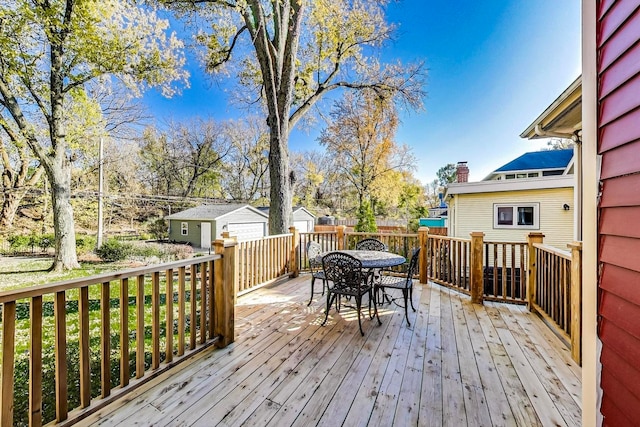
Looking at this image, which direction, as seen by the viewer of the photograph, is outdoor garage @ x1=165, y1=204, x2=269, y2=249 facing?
facing the viewer and to the right of the viewer

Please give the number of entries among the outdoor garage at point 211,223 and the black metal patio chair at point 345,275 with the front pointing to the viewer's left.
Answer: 0

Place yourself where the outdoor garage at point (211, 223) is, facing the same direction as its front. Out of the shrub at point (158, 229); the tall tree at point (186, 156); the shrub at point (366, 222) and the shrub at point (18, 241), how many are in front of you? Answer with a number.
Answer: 1

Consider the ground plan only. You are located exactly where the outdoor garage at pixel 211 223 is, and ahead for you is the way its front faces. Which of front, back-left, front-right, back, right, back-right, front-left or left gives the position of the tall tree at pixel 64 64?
right

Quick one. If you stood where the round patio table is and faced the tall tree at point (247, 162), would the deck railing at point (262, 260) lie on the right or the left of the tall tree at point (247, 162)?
left
